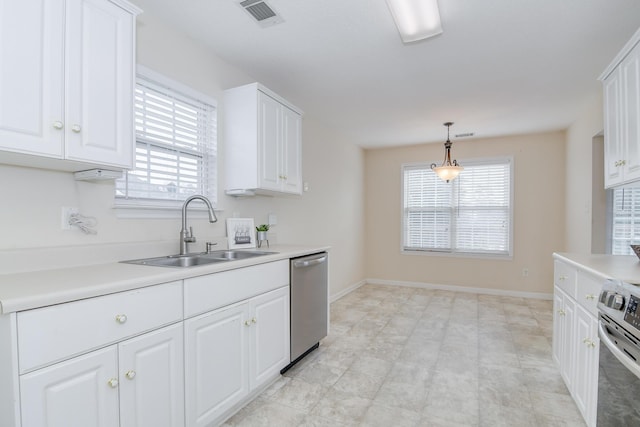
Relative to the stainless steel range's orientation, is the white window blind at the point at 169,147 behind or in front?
in front

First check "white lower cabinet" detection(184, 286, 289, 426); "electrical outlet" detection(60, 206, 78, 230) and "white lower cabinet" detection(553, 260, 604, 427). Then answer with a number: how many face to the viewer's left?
1

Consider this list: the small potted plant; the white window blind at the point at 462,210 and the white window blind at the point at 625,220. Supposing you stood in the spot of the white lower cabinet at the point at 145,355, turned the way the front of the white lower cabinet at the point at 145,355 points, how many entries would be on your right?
0

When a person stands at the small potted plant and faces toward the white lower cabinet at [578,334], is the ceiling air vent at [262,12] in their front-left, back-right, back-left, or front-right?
front-right

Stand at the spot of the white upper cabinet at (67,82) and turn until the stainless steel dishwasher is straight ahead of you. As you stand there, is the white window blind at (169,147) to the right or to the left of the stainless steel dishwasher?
left

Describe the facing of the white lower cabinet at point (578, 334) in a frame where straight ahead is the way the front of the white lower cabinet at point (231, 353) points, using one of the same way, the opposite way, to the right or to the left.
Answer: the opposite way

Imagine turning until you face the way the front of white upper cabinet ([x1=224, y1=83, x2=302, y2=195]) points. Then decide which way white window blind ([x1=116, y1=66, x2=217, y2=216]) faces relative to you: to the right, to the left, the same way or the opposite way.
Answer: the same way

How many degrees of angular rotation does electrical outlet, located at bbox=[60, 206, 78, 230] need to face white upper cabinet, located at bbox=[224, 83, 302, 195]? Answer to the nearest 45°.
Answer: approximately 45° to its left

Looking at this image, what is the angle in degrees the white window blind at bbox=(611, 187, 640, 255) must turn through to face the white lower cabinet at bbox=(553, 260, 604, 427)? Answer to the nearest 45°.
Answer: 0° — it already faces it

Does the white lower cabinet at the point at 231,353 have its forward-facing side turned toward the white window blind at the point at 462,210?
no

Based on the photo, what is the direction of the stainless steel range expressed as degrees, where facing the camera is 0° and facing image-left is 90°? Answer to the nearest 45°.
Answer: approximately 45°

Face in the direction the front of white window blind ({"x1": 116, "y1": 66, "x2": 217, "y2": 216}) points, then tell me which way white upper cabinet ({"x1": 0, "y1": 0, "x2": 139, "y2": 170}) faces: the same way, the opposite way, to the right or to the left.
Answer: the same way

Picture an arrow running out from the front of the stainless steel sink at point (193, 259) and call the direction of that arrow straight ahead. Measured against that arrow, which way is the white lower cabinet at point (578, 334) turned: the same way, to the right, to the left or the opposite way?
the opposite way

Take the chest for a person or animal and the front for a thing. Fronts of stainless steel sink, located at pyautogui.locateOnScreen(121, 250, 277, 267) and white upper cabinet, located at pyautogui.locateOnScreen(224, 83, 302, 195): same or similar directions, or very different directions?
same or similar directions

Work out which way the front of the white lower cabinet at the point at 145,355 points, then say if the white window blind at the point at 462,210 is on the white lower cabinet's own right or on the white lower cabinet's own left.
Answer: on the white lower cabinet's own left

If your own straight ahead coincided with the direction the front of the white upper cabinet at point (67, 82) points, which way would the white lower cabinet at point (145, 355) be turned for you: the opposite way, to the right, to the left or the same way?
the same way

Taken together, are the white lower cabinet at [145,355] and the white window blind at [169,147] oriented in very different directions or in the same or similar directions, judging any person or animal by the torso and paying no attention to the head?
same or similar directions

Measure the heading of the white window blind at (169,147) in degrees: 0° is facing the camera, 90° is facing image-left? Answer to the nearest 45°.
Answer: approximately 315°
